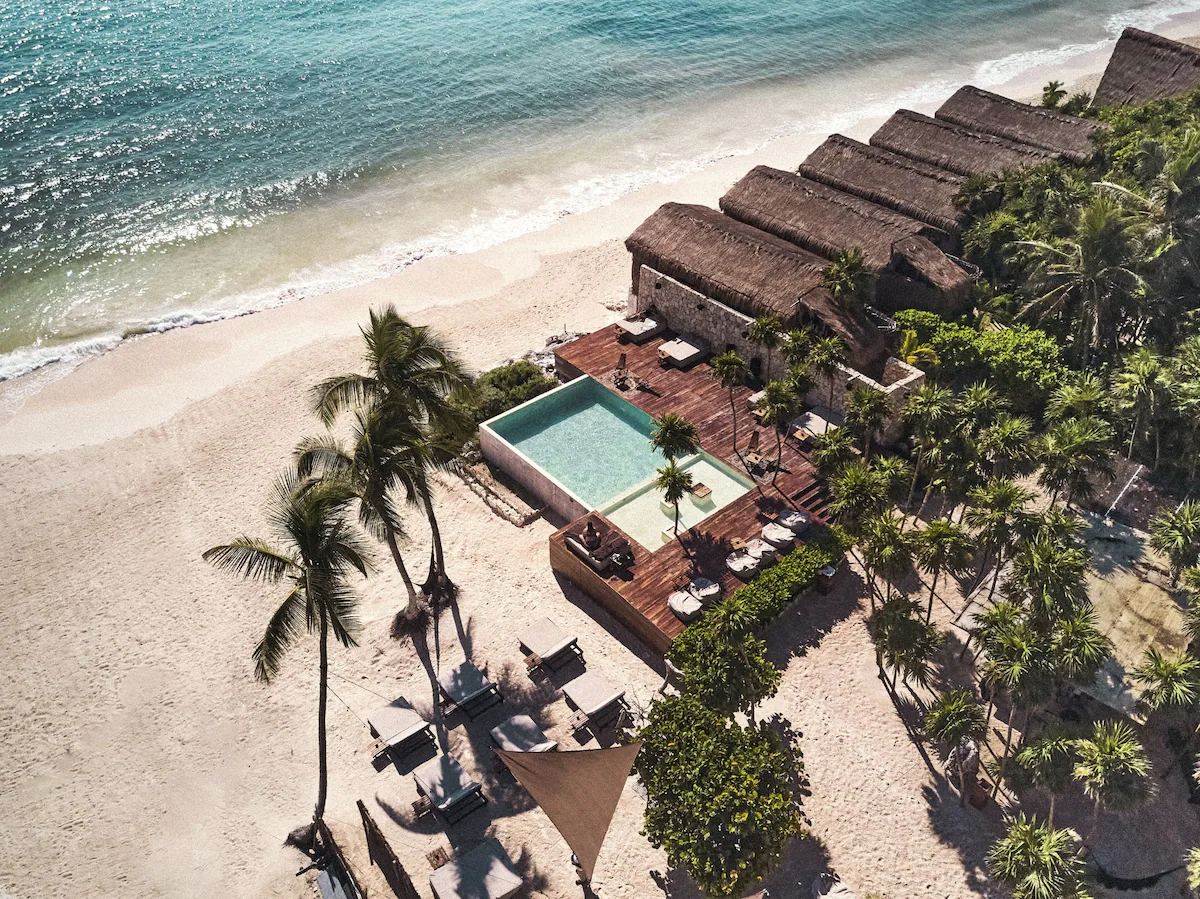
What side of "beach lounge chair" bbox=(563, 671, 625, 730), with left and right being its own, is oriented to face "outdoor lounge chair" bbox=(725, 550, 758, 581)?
right

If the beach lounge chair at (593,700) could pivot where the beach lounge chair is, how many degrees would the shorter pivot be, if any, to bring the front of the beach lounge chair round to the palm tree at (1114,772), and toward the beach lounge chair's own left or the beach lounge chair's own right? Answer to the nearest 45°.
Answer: approximately 180°

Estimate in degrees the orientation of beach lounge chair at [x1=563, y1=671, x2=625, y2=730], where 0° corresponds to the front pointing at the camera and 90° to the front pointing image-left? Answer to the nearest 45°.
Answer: approximately 135°

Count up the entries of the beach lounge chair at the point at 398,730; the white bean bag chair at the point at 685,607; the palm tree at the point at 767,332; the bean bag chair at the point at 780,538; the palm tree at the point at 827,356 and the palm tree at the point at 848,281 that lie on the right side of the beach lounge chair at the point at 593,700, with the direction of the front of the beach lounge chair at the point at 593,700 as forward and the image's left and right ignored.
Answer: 5

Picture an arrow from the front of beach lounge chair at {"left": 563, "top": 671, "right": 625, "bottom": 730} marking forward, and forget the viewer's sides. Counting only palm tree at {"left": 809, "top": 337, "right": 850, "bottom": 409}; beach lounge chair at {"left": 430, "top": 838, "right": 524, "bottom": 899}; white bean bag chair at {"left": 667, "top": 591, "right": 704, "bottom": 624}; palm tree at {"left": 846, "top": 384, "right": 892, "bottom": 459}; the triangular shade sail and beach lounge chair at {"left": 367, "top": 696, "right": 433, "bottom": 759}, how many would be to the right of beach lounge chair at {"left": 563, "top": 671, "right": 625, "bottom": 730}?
3

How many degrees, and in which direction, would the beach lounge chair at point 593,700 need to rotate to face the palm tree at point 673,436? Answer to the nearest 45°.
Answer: approximately 90° to its right

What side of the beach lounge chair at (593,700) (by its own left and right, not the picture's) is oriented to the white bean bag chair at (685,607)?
right

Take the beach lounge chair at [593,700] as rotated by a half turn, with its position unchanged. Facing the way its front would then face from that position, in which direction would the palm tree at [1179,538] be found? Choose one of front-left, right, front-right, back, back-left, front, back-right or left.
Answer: front-left

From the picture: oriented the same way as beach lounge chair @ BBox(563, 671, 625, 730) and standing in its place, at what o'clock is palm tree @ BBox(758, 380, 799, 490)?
The palm tree is roughly at 3 o'clock from the beach lounge chair.

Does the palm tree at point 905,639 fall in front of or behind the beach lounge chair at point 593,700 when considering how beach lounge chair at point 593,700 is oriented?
behind

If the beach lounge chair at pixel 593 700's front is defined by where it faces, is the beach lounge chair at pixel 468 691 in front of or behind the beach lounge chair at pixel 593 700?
in front

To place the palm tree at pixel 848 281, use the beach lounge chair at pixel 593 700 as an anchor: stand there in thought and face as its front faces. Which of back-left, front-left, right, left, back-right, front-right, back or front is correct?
right
